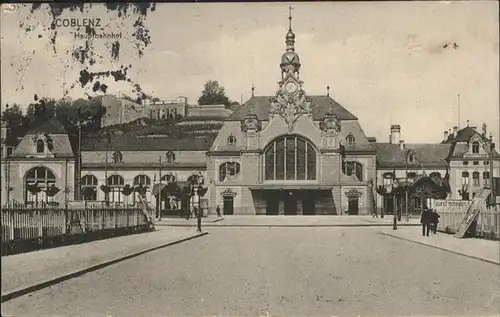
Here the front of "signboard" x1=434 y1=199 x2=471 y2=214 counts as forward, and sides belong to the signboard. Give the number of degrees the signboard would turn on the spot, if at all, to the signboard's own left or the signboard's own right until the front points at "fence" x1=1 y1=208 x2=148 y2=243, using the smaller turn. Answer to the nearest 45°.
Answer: approximately 45° to the signboard's own right

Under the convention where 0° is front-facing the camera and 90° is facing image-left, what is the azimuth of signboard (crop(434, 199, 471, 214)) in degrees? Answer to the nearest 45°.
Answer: approximately 0°

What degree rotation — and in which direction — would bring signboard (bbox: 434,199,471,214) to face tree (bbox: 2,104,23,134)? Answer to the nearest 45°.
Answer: approximately 135° to its right

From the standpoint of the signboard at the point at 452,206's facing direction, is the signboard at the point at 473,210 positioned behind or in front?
in front
